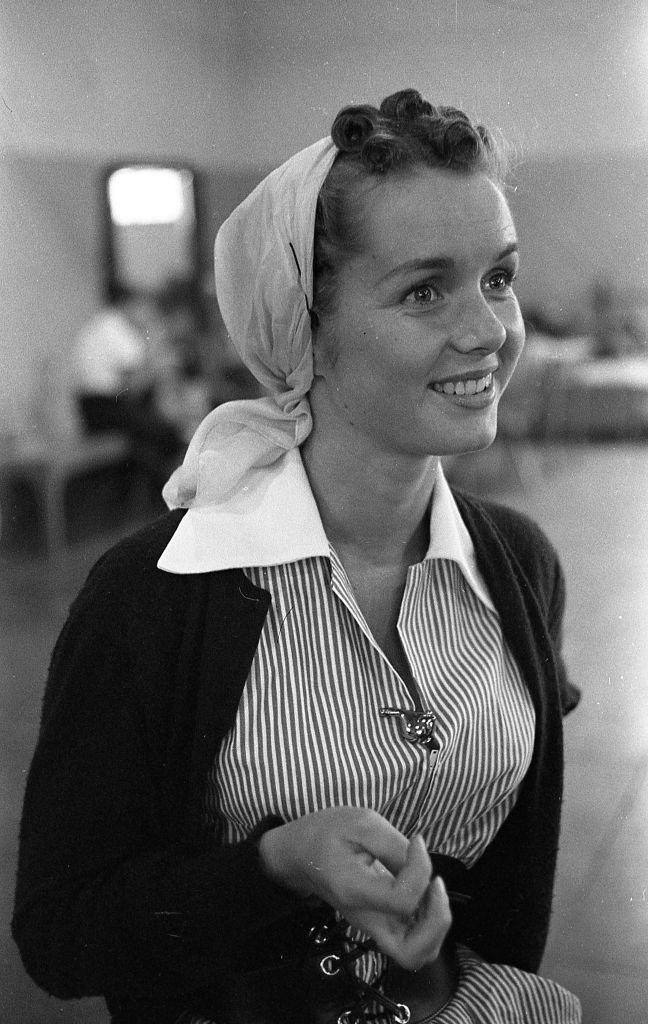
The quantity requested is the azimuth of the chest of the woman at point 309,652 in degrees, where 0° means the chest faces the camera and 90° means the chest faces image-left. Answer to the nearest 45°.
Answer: approximately 315°
